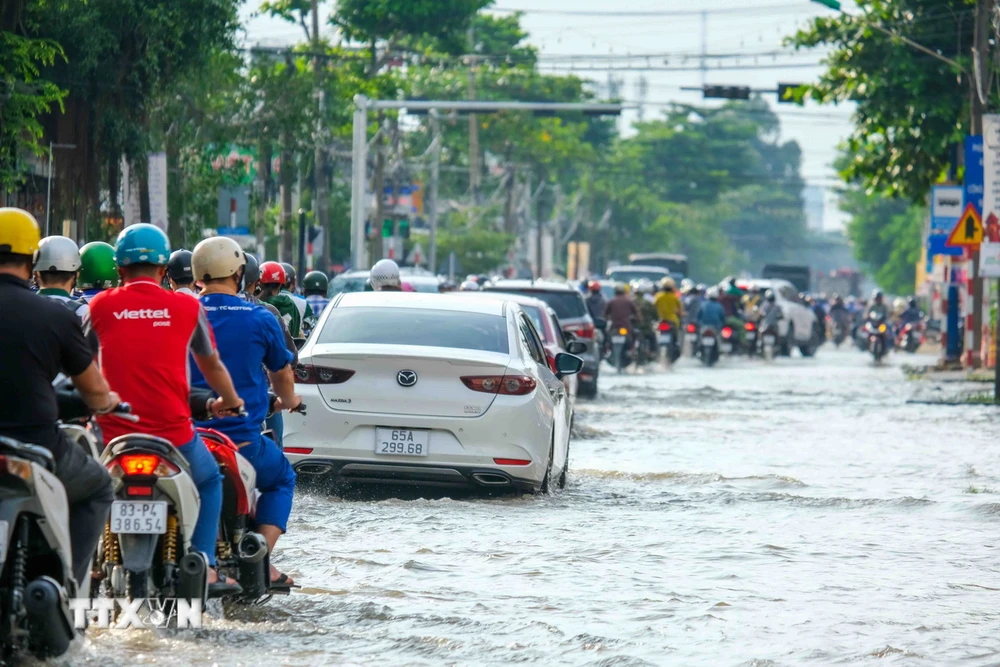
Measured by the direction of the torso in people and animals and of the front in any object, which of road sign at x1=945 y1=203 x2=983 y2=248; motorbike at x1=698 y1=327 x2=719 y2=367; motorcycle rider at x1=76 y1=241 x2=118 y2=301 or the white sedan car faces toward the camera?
the road sign

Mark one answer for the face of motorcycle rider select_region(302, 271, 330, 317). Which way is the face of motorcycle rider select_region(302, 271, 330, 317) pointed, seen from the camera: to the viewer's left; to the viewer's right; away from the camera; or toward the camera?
away from the camera

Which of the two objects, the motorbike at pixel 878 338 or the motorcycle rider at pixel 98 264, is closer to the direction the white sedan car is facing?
the motorbike

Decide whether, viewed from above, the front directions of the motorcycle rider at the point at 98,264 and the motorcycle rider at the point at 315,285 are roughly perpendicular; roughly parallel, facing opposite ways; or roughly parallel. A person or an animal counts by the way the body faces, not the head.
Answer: roughly parallel

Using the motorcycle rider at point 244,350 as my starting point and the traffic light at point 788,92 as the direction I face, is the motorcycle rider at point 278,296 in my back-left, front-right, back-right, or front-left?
front-left

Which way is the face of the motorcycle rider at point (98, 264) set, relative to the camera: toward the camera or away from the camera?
away from the camera

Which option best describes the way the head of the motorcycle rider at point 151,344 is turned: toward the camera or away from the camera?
away from the camera

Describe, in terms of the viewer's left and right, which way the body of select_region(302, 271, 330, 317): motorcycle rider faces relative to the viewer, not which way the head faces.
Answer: facing away from the viewer

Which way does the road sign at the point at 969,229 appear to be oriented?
toward the camera

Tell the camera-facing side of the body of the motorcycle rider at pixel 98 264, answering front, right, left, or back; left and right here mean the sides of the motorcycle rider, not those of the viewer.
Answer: back

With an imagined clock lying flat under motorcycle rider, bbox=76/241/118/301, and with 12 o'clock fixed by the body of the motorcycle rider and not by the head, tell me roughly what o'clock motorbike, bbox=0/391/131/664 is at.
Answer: The motorbike is roughly at 6 o'clock from the motorcycle rider.

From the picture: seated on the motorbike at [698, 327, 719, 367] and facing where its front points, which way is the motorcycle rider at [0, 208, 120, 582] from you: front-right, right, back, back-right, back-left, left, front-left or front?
back

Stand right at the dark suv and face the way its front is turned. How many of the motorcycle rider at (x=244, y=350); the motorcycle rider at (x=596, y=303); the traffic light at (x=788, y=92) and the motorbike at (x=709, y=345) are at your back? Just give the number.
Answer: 1

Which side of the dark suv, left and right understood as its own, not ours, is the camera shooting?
back

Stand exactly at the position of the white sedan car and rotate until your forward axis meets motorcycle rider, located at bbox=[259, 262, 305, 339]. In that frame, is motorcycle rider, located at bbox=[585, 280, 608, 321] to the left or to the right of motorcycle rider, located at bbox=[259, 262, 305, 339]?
right

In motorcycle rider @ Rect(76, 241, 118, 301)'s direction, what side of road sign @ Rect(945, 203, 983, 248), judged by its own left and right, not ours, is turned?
front

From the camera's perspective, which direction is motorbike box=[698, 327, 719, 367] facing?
away from the camera

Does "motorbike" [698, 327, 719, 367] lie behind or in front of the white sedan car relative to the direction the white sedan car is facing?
in front

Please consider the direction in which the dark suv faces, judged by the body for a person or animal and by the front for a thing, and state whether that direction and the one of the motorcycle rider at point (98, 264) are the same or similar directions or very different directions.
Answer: same or similar directions

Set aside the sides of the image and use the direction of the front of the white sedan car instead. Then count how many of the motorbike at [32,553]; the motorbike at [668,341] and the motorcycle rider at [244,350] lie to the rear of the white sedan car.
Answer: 2

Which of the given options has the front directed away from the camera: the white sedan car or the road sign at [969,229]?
the white sedan car

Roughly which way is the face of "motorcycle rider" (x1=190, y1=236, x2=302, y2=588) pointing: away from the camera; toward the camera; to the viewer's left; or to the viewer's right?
away from the camera
